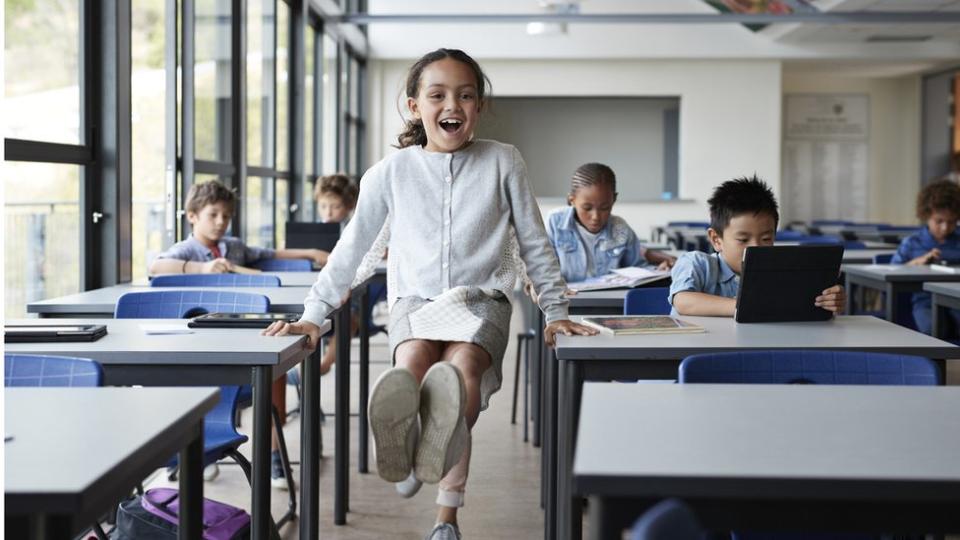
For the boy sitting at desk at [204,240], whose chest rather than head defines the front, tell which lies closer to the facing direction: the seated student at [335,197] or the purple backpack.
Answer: the purple backpack

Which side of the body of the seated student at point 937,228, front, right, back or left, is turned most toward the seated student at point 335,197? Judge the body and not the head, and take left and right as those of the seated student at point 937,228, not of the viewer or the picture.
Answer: right

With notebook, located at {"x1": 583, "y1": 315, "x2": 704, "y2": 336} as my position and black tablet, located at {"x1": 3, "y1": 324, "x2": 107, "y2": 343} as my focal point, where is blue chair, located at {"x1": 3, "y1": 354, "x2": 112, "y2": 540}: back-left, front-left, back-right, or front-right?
front-left

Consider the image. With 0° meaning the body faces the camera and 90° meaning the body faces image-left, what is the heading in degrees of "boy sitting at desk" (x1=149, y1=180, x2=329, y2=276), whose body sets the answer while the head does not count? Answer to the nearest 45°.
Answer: approximately 315°

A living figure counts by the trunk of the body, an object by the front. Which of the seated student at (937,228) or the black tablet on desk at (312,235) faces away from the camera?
the black tablet on desk

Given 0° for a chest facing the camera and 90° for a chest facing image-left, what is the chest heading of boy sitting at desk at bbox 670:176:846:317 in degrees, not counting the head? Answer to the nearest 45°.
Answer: approximately 315°

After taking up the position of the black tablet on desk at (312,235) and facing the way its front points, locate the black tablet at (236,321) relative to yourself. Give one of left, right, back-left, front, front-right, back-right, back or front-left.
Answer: back

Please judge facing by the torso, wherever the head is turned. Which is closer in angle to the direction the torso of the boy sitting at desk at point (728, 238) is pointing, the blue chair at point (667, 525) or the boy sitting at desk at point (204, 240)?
the blue chair

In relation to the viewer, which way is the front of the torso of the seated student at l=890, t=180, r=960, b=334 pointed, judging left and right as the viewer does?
facing the viewer

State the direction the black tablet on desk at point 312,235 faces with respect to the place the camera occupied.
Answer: facing away from the viewer

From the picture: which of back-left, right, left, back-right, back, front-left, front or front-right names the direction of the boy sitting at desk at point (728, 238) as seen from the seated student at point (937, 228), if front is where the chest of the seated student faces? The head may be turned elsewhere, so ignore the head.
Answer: front

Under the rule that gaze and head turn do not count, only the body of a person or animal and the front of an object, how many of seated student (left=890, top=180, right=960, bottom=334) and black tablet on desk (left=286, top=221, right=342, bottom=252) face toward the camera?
1
